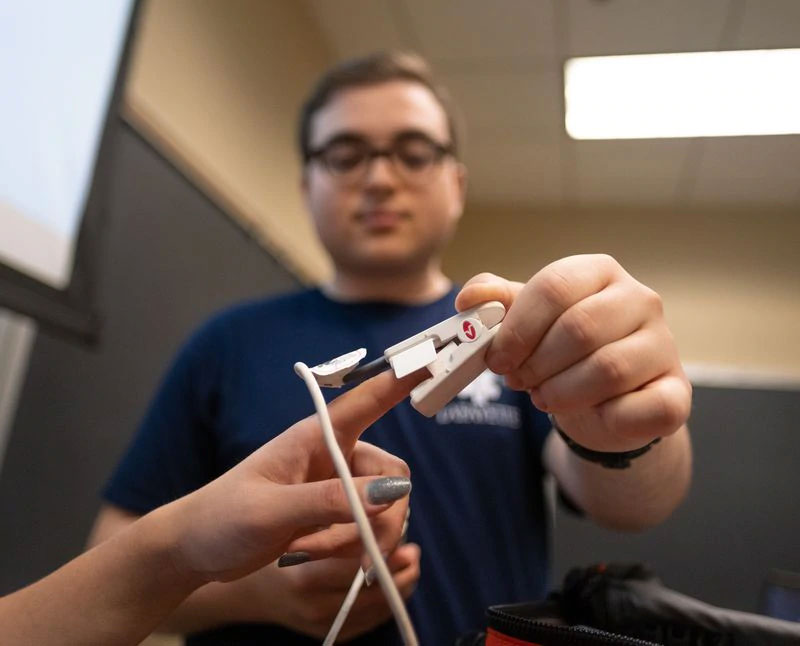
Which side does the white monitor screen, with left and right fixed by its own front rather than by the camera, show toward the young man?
front

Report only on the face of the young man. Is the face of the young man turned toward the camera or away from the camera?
toward the camera

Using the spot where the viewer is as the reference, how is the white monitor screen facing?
facing the viewer and to the right of the viewer

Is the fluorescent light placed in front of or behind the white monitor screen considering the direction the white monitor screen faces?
in front

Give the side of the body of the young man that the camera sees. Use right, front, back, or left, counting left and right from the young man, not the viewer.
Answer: front

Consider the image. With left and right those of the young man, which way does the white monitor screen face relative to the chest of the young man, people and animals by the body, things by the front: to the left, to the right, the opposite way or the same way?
to the left

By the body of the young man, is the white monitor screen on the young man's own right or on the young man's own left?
on the young man's own right

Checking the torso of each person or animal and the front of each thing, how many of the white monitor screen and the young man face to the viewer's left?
0
